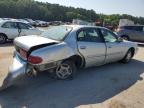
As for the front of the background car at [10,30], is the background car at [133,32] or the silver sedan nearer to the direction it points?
the background car

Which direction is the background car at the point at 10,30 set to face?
to the viewer's right

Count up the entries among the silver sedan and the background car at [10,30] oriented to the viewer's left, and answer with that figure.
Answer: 0

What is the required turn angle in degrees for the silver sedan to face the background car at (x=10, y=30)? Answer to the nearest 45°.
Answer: approximately 90° to its left

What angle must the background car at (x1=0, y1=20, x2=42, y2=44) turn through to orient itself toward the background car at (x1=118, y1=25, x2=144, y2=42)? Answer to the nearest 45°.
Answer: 0° — it already faces it

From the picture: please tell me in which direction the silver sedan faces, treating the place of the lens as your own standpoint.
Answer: facing away from the viewer and to the right of the viewer
